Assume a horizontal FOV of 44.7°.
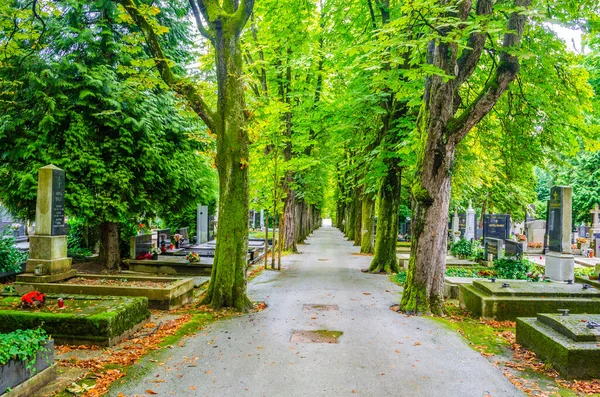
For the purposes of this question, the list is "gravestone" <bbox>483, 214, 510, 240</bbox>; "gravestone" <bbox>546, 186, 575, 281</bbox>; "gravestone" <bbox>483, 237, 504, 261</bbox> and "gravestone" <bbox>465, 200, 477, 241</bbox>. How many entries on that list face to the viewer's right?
0

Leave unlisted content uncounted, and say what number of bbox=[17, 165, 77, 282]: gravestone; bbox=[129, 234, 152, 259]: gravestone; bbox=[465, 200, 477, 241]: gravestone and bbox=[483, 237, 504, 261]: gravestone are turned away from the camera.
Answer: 0

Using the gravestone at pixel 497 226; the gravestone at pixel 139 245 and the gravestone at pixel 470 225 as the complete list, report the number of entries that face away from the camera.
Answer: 0

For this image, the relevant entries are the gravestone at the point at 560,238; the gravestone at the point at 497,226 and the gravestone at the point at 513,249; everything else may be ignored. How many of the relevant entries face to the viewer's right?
0

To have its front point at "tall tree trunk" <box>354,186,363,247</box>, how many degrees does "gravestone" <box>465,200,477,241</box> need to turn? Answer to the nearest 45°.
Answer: approximately 90° to its right

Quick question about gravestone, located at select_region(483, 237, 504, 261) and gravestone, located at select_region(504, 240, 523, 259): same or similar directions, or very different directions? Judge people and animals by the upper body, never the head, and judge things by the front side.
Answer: same or similar directions

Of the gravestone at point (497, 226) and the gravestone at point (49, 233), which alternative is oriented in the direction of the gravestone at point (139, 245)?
the gravestone at point (497, 226)

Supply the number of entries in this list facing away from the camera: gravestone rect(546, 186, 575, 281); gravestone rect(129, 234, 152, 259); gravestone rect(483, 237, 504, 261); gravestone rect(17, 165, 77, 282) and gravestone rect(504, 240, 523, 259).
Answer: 0

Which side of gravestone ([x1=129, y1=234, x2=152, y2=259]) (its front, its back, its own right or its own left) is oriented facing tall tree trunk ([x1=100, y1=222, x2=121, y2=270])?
right

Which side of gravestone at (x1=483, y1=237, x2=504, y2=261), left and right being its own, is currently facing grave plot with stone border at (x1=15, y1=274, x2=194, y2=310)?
front

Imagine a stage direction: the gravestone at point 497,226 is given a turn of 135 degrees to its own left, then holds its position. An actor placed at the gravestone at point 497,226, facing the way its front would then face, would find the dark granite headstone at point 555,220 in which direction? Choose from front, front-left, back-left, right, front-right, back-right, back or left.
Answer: right

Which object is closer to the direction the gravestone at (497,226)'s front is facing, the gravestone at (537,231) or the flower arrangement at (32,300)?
the flower arrangement

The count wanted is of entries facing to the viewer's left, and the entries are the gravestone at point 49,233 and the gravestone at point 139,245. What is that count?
0

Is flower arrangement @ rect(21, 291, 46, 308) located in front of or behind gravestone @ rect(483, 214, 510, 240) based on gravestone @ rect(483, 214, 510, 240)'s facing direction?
in front

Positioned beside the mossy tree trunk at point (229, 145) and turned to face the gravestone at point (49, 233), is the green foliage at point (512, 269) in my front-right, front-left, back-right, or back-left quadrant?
back-right

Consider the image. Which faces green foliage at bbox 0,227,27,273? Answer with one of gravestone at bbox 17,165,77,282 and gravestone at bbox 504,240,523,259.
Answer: gravestone at bbox 504,240,523,259

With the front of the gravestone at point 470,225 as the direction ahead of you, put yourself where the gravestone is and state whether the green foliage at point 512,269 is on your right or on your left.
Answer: on your left

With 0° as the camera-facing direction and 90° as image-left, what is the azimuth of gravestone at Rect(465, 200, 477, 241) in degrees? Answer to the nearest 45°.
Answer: approximately 45°
